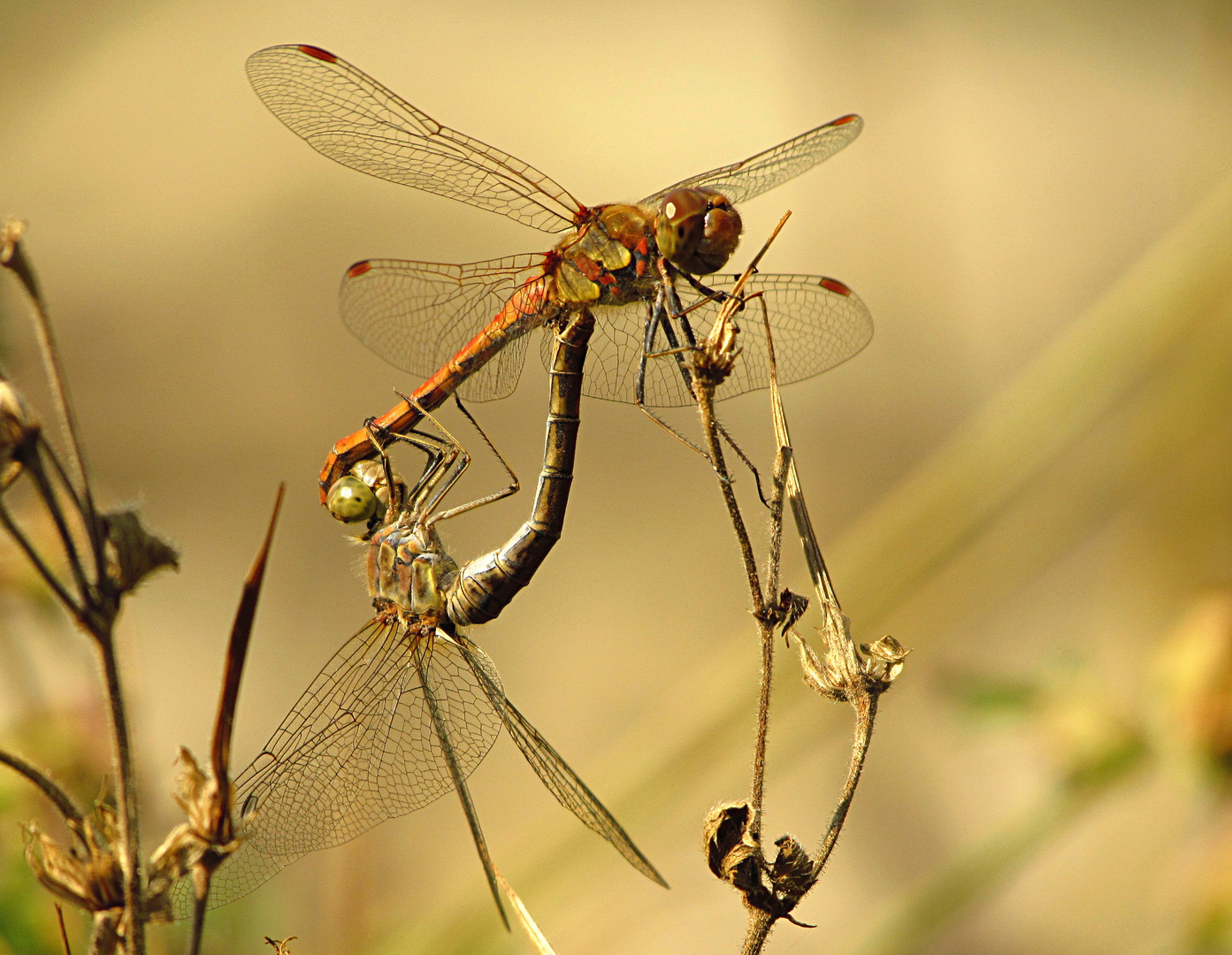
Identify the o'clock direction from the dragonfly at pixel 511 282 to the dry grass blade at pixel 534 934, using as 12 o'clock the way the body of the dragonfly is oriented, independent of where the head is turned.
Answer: The dry grass blade is roughly at 2 o'clock from the dragonfly.

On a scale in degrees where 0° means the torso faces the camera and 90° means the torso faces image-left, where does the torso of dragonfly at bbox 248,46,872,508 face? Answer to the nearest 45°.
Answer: approximately 315°

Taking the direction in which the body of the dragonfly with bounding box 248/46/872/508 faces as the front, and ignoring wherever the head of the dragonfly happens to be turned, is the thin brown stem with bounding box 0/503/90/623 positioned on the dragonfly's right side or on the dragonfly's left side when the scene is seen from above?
on the dragonfly's right side

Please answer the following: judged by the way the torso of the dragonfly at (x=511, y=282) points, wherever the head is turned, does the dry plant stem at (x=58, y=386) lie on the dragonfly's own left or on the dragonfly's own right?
on the dragonfly's own right
